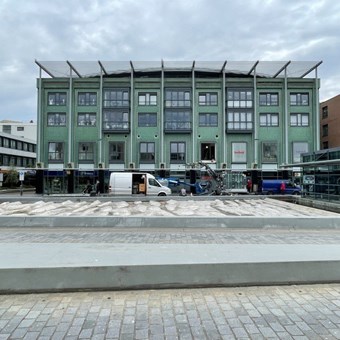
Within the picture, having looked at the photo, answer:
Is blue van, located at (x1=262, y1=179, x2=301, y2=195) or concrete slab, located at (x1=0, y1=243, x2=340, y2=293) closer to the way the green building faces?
the concrete slab

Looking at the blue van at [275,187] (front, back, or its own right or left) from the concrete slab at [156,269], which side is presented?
right

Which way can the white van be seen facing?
to the viewer's right

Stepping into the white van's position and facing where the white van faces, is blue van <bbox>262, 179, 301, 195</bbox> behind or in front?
in front

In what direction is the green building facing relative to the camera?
toward the camera

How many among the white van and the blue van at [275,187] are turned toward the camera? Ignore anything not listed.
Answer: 0

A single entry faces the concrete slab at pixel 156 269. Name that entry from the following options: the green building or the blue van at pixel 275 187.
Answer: the green building

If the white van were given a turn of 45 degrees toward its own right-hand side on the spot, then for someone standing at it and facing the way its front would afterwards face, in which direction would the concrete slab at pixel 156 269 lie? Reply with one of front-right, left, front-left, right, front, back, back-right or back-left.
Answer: front-right

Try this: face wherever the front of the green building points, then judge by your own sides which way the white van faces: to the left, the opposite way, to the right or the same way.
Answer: to the left

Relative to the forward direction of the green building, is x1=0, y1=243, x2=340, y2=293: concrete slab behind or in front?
in front

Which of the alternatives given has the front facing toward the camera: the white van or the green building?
the green building

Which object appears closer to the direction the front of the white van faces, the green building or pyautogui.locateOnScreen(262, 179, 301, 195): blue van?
the blue van

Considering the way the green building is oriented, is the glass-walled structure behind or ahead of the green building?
ahead

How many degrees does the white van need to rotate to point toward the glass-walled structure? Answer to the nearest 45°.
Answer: approximately 45° to its right

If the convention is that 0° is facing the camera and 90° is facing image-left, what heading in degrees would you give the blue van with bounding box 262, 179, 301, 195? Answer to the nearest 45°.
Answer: approximately 270°
